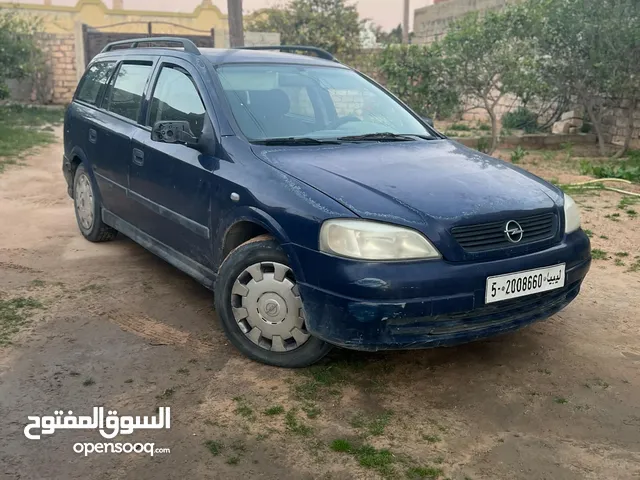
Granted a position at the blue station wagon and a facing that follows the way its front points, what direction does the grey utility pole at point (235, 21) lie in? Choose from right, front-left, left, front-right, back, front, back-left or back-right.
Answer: back-left

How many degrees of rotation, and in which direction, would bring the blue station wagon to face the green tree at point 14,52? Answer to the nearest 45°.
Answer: approximately 180°

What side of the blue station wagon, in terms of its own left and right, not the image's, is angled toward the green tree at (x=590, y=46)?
left

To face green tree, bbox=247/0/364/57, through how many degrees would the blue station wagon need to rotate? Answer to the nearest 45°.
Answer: approximately 135° to its left

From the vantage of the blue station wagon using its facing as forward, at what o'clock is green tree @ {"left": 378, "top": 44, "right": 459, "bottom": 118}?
The green tree is roughly at 8 o'clock from the blue station wagon.

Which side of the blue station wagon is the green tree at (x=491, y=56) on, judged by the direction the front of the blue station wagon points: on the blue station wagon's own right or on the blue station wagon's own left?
on the blue station wagon's own left

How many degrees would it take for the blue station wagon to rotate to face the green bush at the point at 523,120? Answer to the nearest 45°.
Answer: approximately 135° to its left

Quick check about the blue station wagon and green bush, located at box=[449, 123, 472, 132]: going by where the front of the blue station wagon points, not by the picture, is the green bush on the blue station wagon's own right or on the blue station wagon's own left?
on the blue station wagon's own left

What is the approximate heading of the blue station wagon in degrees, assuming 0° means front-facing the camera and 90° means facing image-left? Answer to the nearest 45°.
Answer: approximately 315°
